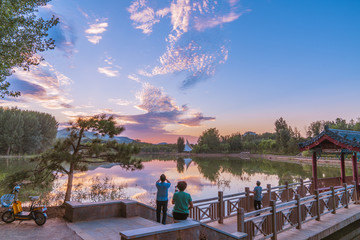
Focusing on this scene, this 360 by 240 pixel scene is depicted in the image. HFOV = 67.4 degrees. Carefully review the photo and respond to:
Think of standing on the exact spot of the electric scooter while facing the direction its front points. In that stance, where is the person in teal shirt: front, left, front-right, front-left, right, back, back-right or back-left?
back-left

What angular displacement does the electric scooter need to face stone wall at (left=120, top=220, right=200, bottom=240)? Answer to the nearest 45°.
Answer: approximately 135° to its left

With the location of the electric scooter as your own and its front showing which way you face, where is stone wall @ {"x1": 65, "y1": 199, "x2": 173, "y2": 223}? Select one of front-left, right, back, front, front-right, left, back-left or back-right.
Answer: back

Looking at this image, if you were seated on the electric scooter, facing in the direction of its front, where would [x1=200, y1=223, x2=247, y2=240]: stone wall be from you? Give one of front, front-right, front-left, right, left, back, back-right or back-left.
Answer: back-left

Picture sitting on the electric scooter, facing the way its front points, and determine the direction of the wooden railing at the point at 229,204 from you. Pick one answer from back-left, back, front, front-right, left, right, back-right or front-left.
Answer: back

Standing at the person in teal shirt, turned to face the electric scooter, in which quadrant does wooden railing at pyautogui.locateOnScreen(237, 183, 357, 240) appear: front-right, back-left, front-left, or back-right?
back-right

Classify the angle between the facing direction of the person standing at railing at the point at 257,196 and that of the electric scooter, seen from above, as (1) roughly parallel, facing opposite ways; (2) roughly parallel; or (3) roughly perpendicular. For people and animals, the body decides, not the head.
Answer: roughly perpendicular

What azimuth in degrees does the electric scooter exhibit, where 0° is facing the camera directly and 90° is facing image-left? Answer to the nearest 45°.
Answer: approximately 90°

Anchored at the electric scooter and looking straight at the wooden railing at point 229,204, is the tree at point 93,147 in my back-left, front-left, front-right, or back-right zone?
front-left

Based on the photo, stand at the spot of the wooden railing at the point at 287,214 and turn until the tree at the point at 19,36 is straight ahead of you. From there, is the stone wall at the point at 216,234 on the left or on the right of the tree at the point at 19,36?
left

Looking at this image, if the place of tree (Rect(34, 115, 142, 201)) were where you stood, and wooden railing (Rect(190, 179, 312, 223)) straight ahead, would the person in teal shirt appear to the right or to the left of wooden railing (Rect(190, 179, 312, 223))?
right
